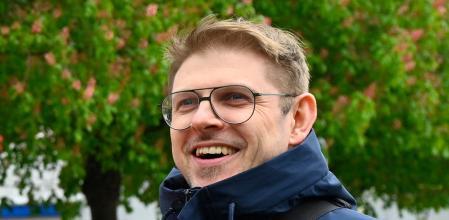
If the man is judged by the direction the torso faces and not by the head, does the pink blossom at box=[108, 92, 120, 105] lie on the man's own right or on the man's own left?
on the man's own right

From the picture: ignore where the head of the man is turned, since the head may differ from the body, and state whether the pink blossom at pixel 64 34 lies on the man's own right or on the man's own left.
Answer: on the man's own right

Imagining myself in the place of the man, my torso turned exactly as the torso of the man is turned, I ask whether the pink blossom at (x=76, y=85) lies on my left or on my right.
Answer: on my right

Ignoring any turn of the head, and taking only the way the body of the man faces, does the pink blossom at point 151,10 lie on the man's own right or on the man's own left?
on the man's own right

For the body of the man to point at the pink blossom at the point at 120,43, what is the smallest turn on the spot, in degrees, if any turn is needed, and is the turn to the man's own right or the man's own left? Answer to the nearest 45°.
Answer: approximately 135° to the man's own right

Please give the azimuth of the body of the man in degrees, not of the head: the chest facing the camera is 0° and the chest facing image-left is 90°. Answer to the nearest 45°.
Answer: approximately 45°
